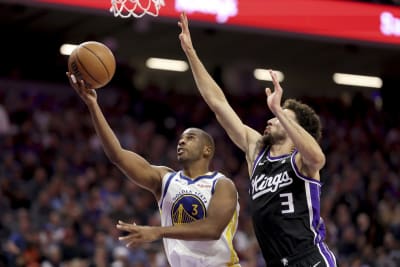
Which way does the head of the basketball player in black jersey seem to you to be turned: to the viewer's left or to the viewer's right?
to the viewer's left

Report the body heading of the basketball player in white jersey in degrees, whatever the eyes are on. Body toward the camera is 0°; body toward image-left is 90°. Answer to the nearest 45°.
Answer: approximately 45°

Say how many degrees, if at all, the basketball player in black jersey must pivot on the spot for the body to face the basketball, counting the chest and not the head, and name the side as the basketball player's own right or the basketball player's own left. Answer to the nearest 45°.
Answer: approximately 45° to the basketball player's own right

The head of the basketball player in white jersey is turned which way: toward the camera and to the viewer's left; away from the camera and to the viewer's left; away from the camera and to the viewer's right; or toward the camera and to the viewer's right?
toward the camera and to the viewer's left

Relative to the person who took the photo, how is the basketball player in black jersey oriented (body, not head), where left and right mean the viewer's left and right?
facing the viewer and to the left of the viewer

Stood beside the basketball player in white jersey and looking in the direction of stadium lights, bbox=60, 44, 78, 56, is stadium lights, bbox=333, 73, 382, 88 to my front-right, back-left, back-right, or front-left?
front-right

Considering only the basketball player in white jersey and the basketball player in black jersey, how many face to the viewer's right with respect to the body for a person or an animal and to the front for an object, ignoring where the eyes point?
0

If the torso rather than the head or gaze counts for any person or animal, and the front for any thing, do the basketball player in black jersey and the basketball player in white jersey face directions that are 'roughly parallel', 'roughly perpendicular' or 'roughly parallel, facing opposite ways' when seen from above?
roughly parallel

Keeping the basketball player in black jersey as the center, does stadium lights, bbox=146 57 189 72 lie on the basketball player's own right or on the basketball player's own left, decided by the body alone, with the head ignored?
on the basketball player's own right

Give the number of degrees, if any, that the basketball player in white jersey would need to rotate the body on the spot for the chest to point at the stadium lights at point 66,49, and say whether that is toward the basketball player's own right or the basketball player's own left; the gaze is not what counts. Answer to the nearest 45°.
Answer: approximately 135° to the basketball player's own right

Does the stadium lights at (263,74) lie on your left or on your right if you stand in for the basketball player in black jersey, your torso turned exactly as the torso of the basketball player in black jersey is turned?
on your right
